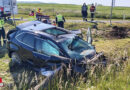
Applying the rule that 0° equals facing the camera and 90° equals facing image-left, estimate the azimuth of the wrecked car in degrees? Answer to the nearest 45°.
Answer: approximately 315°
